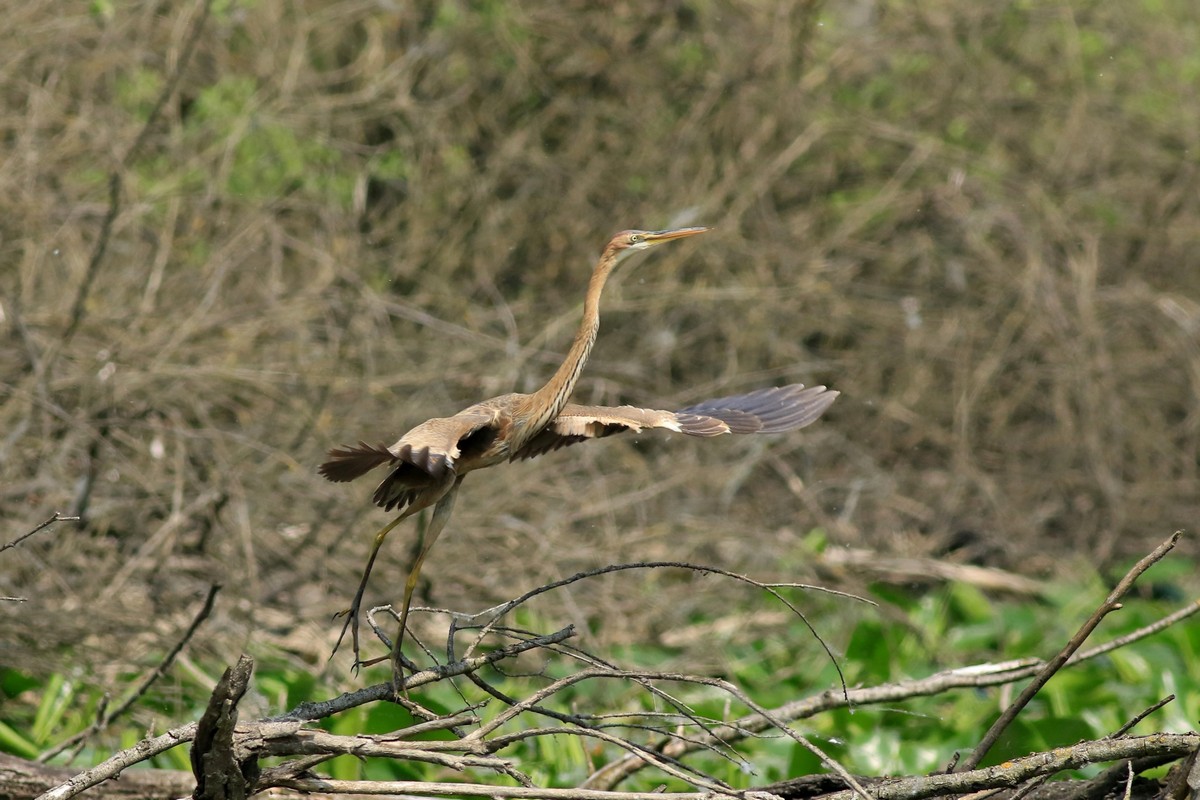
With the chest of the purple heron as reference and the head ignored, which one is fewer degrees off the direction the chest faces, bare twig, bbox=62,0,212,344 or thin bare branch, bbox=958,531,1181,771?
the thin bare branch

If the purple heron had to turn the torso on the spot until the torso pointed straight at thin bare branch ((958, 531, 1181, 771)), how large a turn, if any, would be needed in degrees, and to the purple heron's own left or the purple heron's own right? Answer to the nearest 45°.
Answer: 0° — it already faces it

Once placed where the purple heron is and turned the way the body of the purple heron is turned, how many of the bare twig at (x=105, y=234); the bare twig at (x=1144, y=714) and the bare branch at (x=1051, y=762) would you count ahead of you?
2

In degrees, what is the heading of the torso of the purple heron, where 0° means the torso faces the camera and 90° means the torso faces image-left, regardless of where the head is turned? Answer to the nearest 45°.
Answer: approximately 315°

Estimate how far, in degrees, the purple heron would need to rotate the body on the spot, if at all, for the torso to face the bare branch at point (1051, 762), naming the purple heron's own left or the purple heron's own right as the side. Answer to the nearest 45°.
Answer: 0° — it already faces it

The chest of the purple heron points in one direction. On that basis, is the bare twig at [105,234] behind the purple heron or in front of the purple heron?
behind
